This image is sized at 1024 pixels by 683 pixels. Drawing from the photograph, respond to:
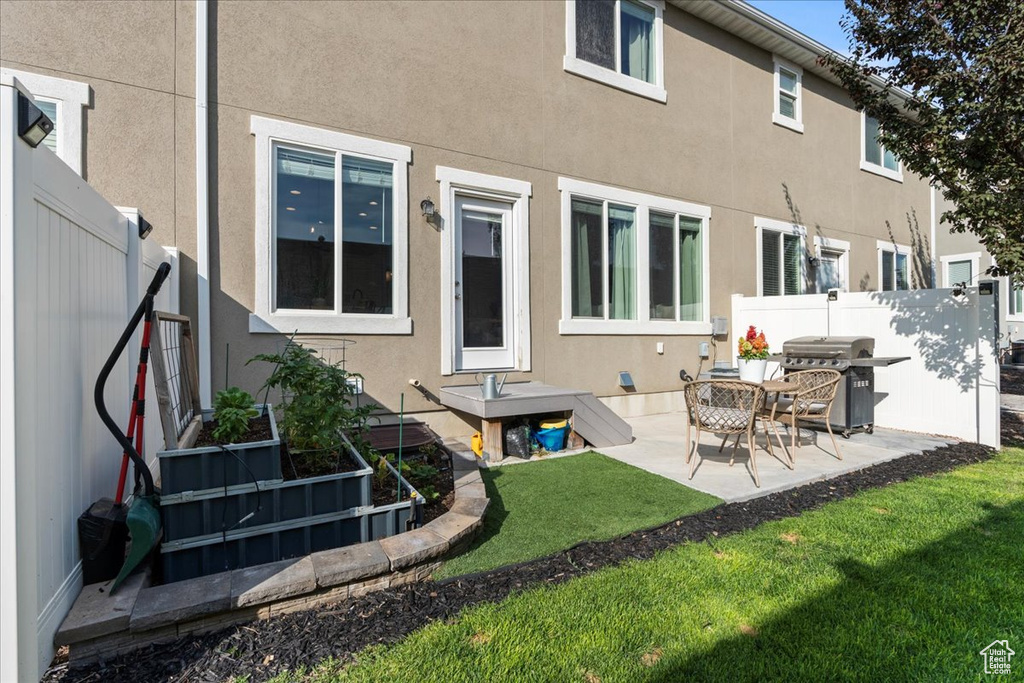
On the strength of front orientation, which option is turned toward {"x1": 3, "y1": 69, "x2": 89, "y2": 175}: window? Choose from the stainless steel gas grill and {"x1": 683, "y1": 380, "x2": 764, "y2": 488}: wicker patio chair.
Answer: the stainless steel gas grill

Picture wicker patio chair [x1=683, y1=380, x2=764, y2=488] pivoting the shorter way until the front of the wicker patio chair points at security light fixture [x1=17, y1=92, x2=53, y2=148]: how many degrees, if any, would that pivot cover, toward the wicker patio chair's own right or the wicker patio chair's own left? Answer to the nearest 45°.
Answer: approximately 135° to the wicker patio chair's own left

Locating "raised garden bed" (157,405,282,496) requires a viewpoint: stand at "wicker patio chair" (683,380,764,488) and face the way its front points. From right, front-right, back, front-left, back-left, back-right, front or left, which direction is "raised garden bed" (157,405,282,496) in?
back-left

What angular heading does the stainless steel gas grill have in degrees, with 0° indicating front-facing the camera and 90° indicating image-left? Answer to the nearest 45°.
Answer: approximately 45°

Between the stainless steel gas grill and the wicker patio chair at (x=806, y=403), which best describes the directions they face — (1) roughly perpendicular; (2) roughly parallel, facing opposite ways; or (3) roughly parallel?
roughly perpendicular

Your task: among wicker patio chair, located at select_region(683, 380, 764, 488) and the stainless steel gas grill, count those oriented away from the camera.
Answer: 1

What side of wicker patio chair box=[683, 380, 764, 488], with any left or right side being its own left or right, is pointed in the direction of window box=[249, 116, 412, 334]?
left

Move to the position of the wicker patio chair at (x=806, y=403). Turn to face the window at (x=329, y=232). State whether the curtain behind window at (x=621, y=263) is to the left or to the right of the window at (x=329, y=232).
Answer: right

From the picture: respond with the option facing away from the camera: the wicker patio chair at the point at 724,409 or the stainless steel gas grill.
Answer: the wicker patio chair

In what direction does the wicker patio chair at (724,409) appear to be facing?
away from the camera
